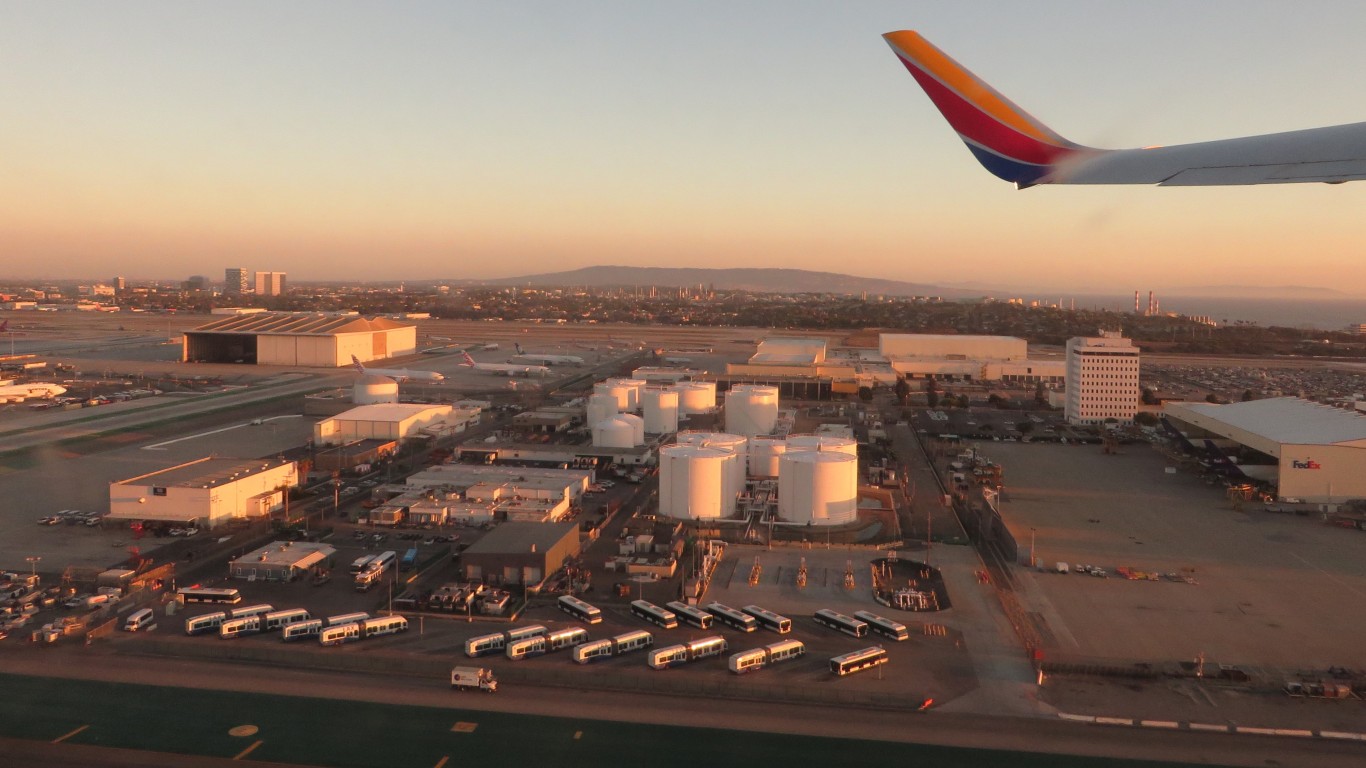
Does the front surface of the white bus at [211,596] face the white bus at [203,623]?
no

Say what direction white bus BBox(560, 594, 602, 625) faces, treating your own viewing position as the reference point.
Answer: facing the viewer and to the right of the viewer

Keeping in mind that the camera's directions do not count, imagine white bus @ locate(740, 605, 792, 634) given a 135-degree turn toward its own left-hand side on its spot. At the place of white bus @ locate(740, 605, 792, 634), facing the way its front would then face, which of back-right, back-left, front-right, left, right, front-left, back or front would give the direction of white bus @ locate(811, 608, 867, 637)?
right

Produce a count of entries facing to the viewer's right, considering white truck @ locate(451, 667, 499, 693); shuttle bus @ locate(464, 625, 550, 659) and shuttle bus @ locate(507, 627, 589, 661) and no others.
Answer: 1

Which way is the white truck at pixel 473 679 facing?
to the viewer's right

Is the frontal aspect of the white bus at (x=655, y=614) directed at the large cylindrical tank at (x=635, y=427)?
no

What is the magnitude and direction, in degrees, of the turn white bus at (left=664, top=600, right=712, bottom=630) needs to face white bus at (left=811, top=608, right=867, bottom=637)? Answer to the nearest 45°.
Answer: approximately 45° to its left

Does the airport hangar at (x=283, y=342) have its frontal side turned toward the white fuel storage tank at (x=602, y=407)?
no

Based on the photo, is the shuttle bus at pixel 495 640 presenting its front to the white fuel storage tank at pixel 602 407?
no

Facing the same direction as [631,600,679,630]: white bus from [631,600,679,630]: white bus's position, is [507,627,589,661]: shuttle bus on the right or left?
on its right

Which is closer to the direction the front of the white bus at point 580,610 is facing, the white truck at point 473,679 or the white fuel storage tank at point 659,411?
the white truck

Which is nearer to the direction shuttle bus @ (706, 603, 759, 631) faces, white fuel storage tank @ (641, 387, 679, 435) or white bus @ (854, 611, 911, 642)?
the white bus
